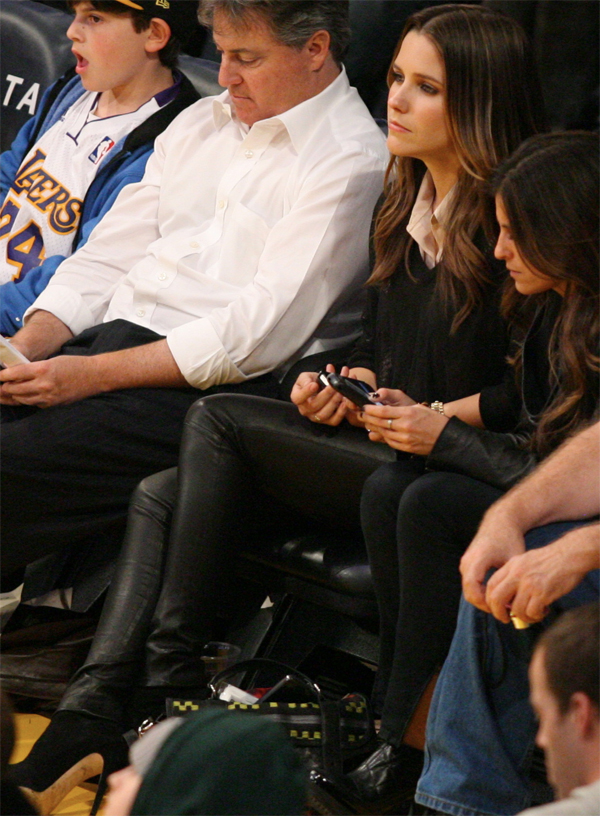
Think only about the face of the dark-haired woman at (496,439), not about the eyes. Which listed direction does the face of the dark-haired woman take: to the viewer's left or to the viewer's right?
to the viewer's left

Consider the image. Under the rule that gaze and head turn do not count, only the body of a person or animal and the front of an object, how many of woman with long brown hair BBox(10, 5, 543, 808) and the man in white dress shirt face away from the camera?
0

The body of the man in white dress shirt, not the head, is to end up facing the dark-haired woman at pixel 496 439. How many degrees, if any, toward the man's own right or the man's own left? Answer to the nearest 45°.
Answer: approximately 90° to the man's own left

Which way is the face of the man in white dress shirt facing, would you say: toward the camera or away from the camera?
toward the camera

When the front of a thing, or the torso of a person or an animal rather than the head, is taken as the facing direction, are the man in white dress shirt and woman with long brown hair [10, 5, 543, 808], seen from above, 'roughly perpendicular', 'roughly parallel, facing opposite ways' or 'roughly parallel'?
roughly parallel

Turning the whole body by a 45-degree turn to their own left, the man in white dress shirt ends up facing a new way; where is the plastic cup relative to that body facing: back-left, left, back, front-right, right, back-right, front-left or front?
front

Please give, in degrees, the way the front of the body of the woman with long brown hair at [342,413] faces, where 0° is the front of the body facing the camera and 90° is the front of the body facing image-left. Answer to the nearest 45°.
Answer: approximately 45°

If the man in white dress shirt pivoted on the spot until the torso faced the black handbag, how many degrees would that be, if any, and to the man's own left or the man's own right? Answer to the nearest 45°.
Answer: approximately 45° to the man's own left
